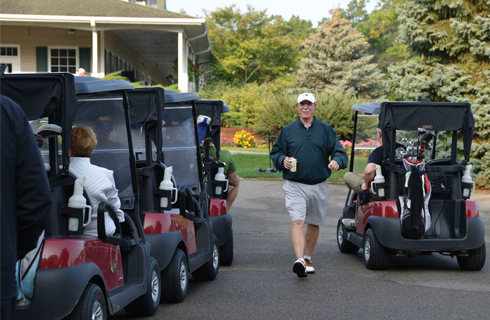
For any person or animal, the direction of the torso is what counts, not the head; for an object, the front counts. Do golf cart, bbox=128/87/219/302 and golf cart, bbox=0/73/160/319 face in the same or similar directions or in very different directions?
same or similar directions

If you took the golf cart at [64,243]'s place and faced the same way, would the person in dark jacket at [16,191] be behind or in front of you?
behind

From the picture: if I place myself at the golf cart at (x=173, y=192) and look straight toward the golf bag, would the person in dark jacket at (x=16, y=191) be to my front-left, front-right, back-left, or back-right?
back-right

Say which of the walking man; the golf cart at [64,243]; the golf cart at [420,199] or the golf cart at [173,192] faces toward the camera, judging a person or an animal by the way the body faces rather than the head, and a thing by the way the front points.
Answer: the walking man

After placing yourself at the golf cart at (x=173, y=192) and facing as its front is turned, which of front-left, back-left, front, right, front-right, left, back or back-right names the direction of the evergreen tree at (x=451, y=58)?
front

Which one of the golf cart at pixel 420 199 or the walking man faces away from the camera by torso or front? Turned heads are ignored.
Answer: the golf cart

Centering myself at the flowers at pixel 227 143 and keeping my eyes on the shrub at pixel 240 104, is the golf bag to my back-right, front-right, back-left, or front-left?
back-right

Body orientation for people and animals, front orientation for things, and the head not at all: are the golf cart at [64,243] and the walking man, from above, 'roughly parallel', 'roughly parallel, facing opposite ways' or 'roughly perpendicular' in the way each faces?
roughly parallel, facing opposite ways

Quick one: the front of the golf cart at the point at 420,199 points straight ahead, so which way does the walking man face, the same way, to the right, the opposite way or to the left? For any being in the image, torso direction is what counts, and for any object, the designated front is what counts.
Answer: the opposite way

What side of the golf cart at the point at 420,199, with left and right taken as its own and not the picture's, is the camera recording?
back

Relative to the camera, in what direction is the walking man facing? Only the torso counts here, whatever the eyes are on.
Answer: toward the camera

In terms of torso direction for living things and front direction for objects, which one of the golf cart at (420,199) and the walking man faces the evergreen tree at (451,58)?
the golf cart
